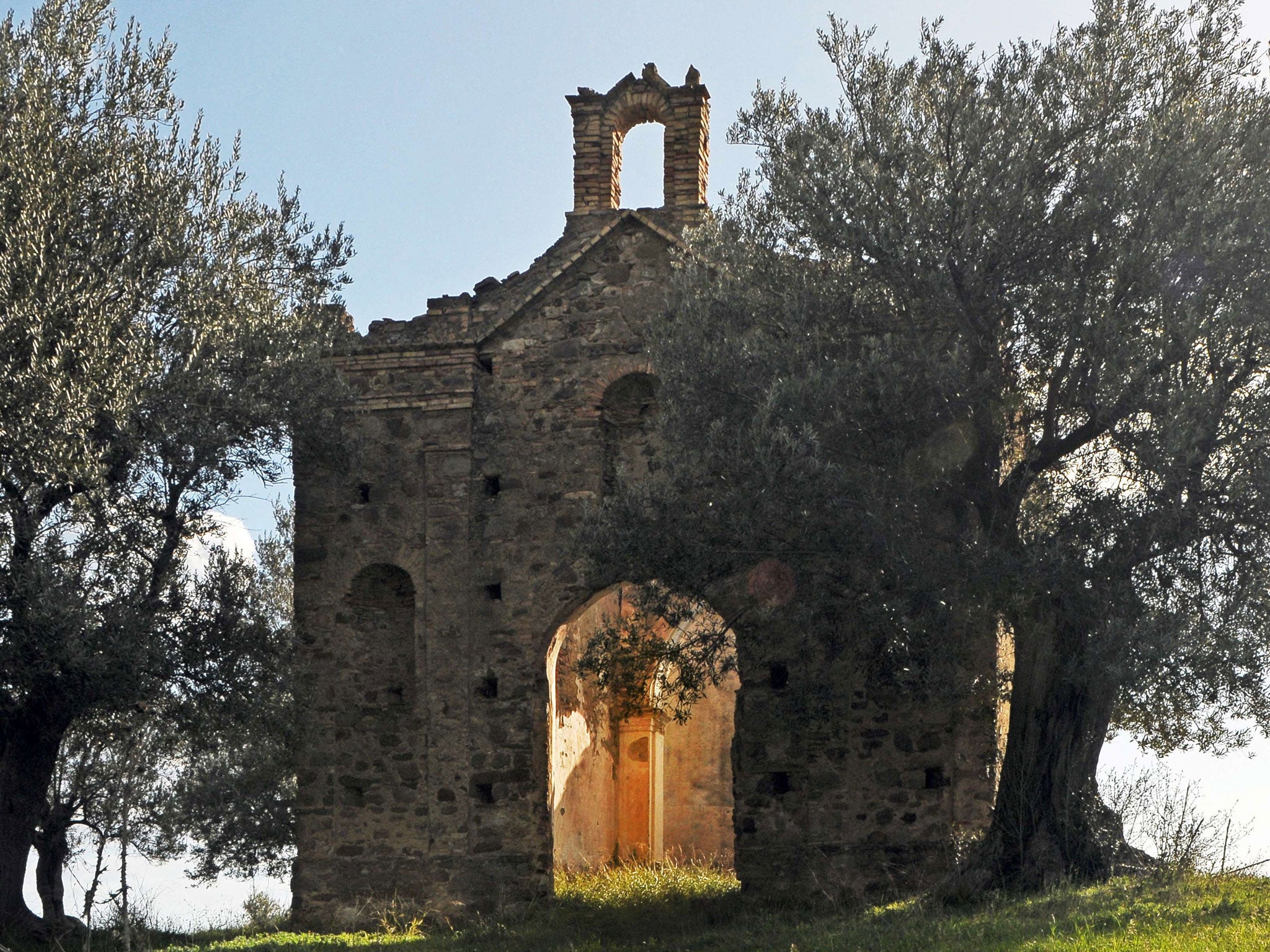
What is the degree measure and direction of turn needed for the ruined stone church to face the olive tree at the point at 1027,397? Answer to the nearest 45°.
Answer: approximately 45° to its left

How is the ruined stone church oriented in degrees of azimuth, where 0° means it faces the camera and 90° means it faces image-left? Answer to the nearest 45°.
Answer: approximately 0°

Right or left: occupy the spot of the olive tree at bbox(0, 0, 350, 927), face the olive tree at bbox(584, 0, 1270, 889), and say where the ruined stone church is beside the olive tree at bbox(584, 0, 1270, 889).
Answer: left

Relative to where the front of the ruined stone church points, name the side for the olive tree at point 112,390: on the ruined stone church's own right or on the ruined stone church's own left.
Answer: on the ruined stone church's own right
